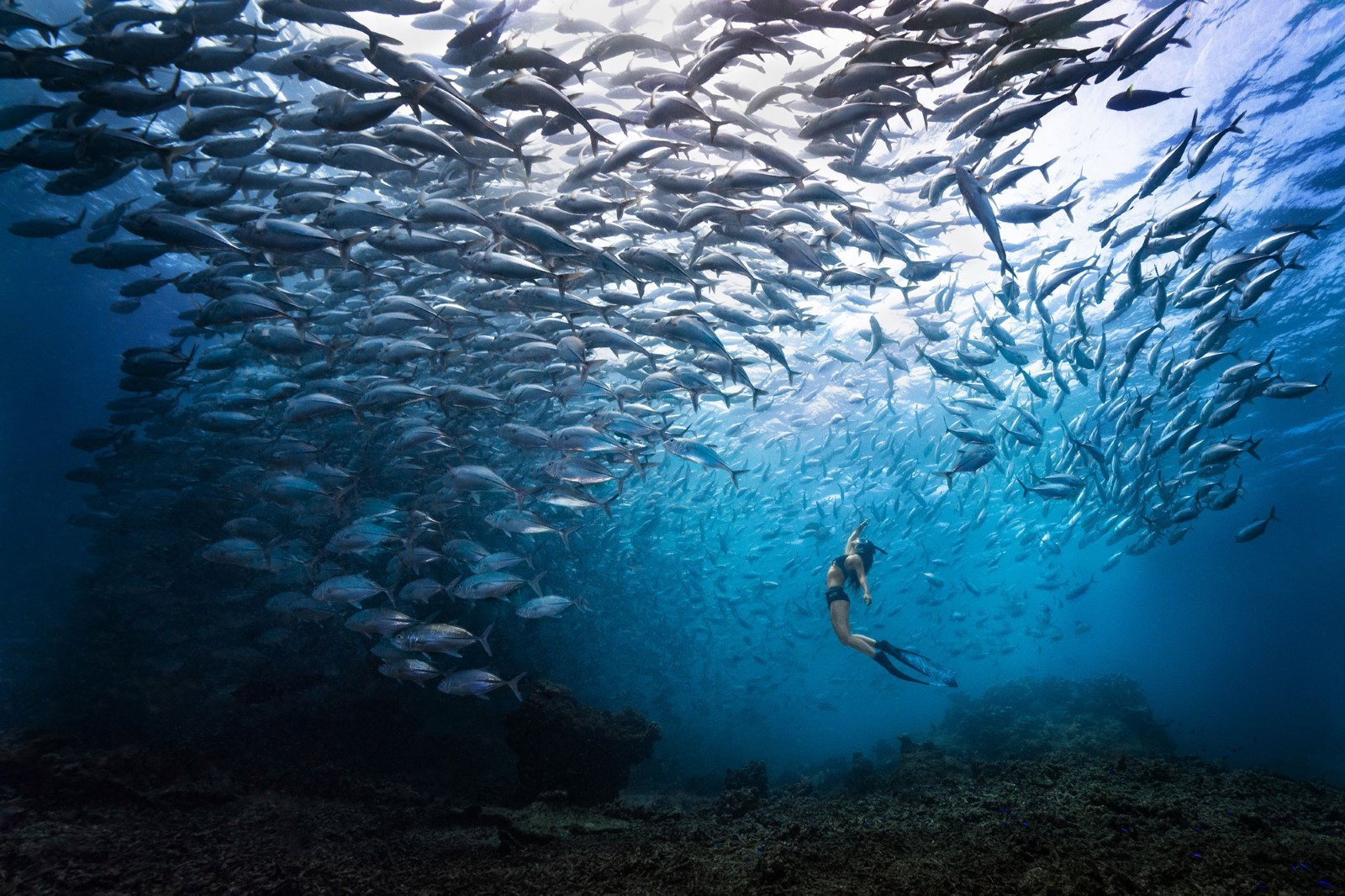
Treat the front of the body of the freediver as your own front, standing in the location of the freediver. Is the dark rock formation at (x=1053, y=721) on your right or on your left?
on your right
